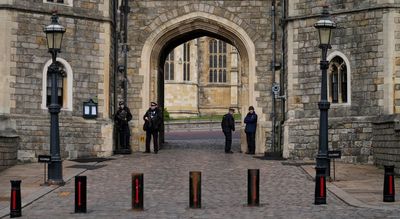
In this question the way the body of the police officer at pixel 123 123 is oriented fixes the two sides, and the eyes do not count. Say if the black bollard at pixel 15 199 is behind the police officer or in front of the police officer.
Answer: in front

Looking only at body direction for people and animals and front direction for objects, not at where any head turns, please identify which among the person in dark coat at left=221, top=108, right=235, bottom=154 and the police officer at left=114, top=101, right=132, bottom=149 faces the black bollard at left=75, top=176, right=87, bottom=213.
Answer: the police officer

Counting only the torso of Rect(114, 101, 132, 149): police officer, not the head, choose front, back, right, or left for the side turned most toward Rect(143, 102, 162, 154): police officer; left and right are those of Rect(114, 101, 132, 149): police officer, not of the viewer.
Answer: left

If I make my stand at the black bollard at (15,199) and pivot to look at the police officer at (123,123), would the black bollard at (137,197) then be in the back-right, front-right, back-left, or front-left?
front-right

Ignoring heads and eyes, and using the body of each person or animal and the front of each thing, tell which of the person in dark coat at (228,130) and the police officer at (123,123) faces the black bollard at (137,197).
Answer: the police officer

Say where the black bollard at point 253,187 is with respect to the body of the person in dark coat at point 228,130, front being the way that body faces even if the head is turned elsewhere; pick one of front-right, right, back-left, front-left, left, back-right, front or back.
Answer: right

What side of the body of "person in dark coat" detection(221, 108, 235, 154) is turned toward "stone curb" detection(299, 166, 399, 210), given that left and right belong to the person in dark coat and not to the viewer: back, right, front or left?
right

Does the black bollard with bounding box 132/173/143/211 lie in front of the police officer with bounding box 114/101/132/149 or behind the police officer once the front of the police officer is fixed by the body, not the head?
in front

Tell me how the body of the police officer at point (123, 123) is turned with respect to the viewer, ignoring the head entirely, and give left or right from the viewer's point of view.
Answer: facing the viewer

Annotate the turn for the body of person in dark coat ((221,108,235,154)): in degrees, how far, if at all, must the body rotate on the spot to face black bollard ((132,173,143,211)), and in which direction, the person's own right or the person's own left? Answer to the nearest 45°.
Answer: approximately 90° to the person's own right

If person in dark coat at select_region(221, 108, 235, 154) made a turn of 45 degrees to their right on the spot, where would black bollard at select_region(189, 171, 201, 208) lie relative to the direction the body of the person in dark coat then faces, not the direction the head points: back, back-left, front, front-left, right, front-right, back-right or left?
front-right

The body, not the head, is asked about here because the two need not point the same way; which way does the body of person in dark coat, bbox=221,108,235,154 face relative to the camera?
to the viewer's right

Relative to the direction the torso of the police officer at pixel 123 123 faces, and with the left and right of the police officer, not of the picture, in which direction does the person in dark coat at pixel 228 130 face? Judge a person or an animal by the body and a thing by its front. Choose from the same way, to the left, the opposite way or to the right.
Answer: to the left

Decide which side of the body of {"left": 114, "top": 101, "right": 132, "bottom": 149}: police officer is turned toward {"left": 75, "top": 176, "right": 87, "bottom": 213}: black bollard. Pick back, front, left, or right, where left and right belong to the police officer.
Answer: front
